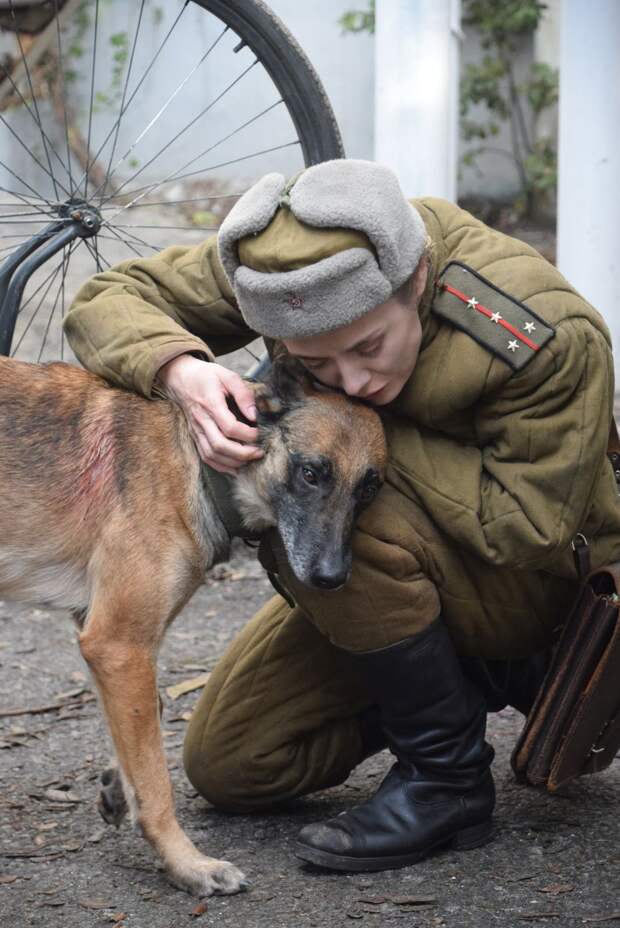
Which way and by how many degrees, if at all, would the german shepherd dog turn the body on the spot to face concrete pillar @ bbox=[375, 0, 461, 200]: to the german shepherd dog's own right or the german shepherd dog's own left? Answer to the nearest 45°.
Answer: approximately 90° to the german shepherd dog's own left

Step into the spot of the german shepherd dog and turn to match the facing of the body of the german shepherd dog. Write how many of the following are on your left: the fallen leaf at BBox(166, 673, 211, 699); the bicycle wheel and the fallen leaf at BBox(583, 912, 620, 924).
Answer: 2

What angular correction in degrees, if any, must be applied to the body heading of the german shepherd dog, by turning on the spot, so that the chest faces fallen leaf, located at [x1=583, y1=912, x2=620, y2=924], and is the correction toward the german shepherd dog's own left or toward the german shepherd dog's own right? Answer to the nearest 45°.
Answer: approximately 45° to the german shepherd dog's own right

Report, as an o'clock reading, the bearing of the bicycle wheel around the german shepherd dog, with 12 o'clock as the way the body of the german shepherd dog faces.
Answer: The bicycle wheel is roughly at 9 o'clock from the german shepherd dog.

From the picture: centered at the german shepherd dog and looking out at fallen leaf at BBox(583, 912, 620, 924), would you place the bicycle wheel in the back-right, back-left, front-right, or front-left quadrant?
back-left

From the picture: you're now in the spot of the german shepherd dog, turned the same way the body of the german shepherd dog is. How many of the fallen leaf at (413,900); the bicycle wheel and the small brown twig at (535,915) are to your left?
1

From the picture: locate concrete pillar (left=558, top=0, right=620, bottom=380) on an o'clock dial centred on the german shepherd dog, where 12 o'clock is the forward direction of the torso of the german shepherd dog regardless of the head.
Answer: The concrete pillar is roughly at 10 o'clock from the german shepherd dog.

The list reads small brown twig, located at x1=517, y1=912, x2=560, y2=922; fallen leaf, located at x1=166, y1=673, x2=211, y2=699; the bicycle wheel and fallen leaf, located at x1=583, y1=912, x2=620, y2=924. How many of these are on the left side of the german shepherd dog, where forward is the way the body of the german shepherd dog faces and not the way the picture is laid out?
2

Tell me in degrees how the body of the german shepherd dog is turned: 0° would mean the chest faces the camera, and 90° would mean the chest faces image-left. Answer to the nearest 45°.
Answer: approximately 270°

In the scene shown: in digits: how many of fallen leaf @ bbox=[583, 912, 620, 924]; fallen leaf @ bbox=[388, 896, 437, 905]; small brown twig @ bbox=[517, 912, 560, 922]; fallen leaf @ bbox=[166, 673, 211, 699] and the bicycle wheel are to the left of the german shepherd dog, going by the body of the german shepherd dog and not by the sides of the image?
2

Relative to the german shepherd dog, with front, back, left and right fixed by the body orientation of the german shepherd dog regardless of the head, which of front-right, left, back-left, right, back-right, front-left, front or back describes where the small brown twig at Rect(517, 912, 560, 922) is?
front-right
